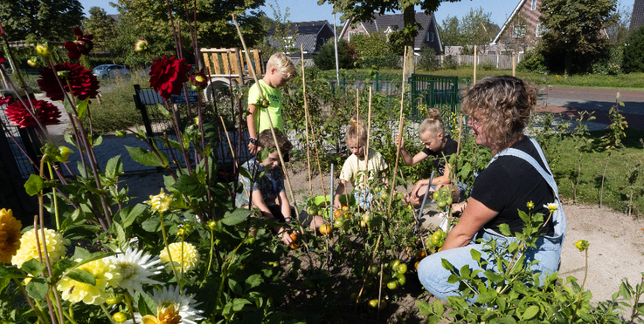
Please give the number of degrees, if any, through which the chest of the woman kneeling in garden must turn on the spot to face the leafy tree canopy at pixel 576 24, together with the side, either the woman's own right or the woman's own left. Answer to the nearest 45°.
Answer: approximately 90° to the woman's own right

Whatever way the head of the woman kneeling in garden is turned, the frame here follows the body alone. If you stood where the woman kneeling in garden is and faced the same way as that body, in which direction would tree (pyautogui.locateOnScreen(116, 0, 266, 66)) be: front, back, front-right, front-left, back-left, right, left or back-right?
front-right

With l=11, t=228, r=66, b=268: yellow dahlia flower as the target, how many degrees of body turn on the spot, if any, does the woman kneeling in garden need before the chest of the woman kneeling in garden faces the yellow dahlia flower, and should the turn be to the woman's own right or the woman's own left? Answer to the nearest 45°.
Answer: approximately 45° to the woman's own left

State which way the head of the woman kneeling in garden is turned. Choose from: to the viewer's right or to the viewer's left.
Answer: to the viewer's left

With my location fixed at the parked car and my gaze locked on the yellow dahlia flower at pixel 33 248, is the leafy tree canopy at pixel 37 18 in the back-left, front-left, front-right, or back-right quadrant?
back-right

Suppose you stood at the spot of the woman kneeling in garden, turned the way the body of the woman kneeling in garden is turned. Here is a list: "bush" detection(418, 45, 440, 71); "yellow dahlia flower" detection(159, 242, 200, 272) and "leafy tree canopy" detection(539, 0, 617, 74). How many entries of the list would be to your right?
2

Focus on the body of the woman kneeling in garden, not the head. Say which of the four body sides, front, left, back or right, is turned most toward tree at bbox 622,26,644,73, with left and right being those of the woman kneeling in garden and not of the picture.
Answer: right

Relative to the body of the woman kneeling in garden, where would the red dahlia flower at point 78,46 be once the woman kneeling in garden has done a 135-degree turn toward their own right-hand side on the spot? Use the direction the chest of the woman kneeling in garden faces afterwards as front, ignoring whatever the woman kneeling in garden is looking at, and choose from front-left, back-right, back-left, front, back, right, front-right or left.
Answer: back

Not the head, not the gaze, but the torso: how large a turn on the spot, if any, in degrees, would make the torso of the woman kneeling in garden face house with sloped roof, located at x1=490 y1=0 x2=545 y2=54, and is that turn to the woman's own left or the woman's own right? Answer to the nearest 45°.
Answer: approximately 90° to the woman's own right

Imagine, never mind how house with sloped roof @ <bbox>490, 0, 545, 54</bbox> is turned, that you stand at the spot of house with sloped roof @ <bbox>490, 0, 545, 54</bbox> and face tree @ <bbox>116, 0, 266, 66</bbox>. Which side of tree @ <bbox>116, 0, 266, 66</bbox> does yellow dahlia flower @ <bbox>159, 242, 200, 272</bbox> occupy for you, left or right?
left

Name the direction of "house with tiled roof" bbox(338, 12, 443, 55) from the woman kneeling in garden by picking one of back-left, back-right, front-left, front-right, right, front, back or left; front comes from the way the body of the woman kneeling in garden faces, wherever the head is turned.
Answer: right

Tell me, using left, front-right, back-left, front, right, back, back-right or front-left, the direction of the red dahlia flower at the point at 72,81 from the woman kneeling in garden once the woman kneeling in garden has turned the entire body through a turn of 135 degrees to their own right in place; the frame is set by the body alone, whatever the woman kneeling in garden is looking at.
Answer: back

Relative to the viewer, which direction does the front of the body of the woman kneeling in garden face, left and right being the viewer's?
facing to the left of the viewer
